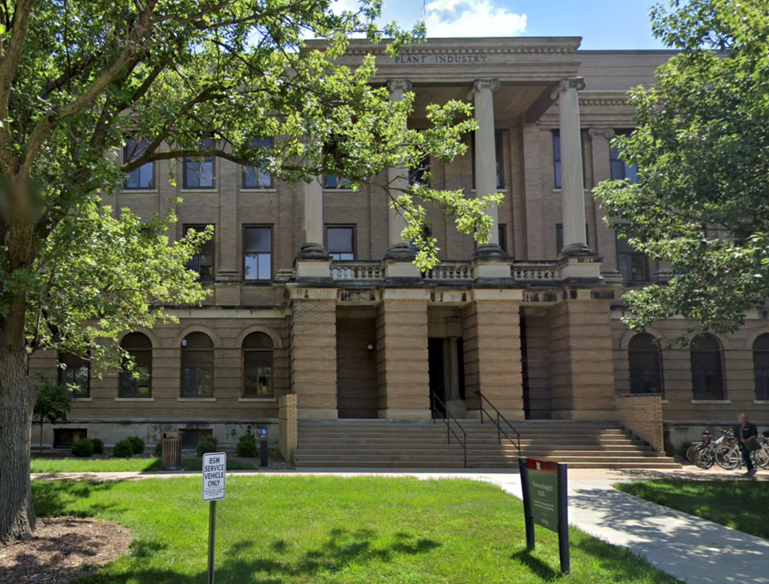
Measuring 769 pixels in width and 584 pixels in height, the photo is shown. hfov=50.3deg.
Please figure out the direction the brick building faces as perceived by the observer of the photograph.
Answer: facing the viewer

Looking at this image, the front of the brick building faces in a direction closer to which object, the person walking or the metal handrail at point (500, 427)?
the metal handrail

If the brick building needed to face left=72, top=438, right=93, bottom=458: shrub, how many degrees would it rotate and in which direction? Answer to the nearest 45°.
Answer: approximately 45° to its right

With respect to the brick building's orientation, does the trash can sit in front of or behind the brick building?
in front

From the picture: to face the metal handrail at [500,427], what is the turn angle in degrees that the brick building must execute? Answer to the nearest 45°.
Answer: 0° — it already faces it

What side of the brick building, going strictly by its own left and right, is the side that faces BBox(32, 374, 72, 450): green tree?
right

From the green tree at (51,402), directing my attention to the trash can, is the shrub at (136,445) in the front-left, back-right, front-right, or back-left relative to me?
front-left

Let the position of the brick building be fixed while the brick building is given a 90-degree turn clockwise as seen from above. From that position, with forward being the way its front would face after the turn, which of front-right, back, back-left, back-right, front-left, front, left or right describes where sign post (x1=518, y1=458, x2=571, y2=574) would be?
left

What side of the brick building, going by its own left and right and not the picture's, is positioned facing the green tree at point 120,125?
front
